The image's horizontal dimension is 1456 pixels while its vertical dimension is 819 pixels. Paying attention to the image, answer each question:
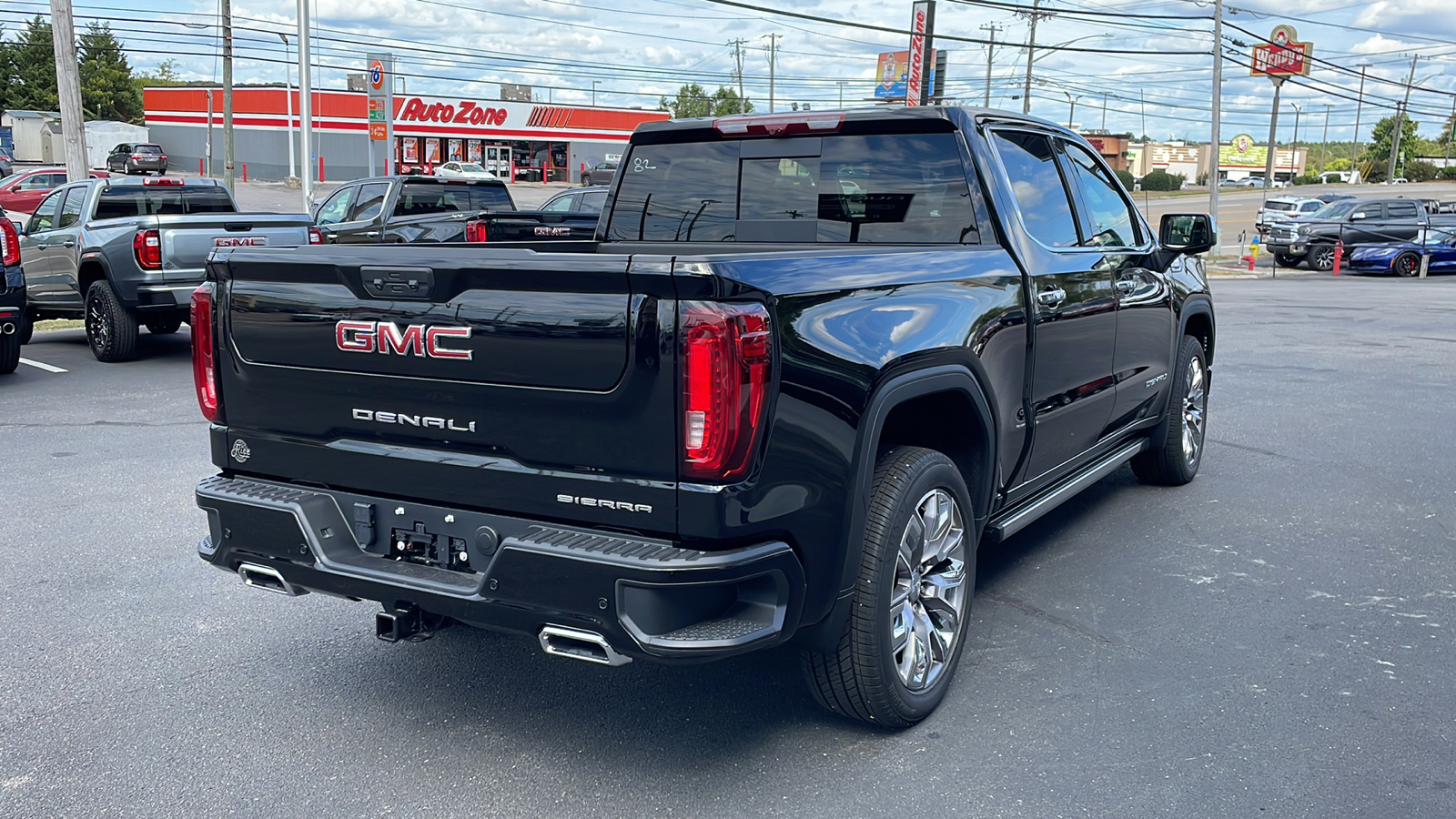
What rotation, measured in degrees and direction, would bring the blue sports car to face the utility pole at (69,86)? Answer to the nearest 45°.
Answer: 0° — it already faces it

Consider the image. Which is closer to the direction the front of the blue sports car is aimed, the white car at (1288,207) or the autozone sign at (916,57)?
the autozone sign

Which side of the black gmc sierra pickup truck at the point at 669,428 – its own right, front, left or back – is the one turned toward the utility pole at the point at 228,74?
left

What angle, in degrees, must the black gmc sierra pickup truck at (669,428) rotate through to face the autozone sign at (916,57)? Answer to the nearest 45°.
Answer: approximately 45° to its left

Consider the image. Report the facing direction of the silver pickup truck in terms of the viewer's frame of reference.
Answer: facing away from the viewer and to the left of the viewer

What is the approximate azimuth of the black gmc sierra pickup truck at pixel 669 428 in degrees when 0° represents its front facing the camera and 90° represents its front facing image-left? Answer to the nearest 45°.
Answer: approximately 225°

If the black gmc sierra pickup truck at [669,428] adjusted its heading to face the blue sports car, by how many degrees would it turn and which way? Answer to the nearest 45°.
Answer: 0° — it already faces it

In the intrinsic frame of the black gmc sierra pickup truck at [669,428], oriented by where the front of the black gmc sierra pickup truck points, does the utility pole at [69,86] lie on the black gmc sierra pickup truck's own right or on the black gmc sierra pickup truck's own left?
on the black gmc sierra pickup truck's own left

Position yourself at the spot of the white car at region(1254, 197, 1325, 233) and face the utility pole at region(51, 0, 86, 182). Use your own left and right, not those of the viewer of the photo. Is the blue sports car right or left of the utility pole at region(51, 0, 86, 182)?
left
